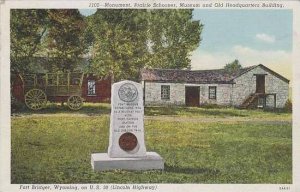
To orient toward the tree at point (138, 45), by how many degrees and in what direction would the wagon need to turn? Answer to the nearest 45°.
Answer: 0° — it already faces it

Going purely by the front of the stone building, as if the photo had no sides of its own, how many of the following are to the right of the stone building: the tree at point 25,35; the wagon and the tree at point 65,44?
3

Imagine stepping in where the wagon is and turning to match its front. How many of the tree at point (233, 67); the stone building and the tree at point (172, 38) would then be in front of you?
3

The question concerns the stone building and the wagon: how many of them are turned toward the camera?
1

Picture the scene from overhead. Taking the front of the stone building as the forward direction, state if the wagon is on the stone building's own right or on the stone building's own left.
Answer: on the stone building's own right

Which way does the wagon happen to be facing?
to the viewer's right
